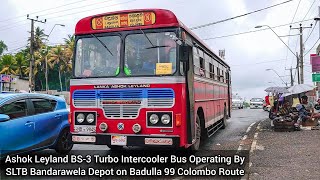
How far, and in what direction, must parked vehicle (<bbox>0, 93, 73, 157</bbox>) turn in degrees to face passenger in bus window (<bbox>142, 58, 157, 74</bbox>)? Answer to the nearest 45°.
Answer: approximately 90° to its left

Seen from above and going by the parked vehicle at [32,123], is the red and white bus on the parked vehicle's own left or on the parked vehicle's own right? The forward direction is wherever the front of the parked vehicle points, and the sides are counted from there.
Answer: on the parked vehicle's own left
